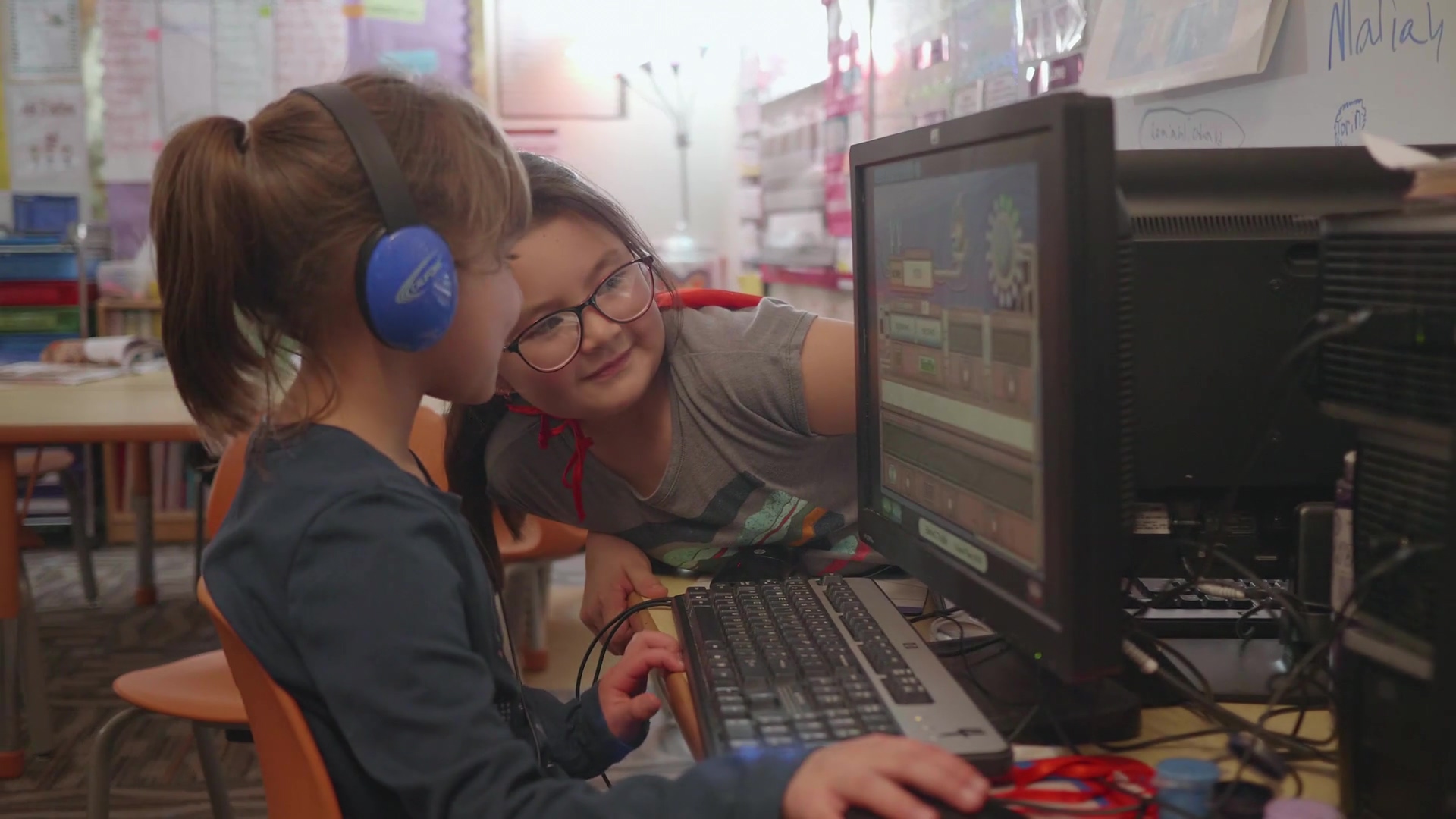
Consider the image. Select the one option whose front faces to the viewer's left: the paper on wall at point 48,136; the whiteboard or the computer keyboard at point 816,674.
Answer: the computer keyboard

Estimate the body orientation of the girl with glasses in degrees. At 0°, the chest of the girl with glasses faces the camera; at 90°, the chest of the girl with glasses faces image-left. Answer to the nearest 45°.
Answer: approximately 0°

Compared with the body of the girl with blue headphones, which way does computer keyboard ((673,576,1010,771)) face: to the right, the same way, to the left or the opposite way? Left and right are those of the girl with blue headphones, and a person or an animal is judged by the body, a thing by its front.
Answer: the opposite way

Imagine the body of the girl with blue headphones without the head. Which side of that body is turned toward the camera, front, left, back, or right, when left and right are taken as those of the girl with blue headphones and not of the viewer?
right
